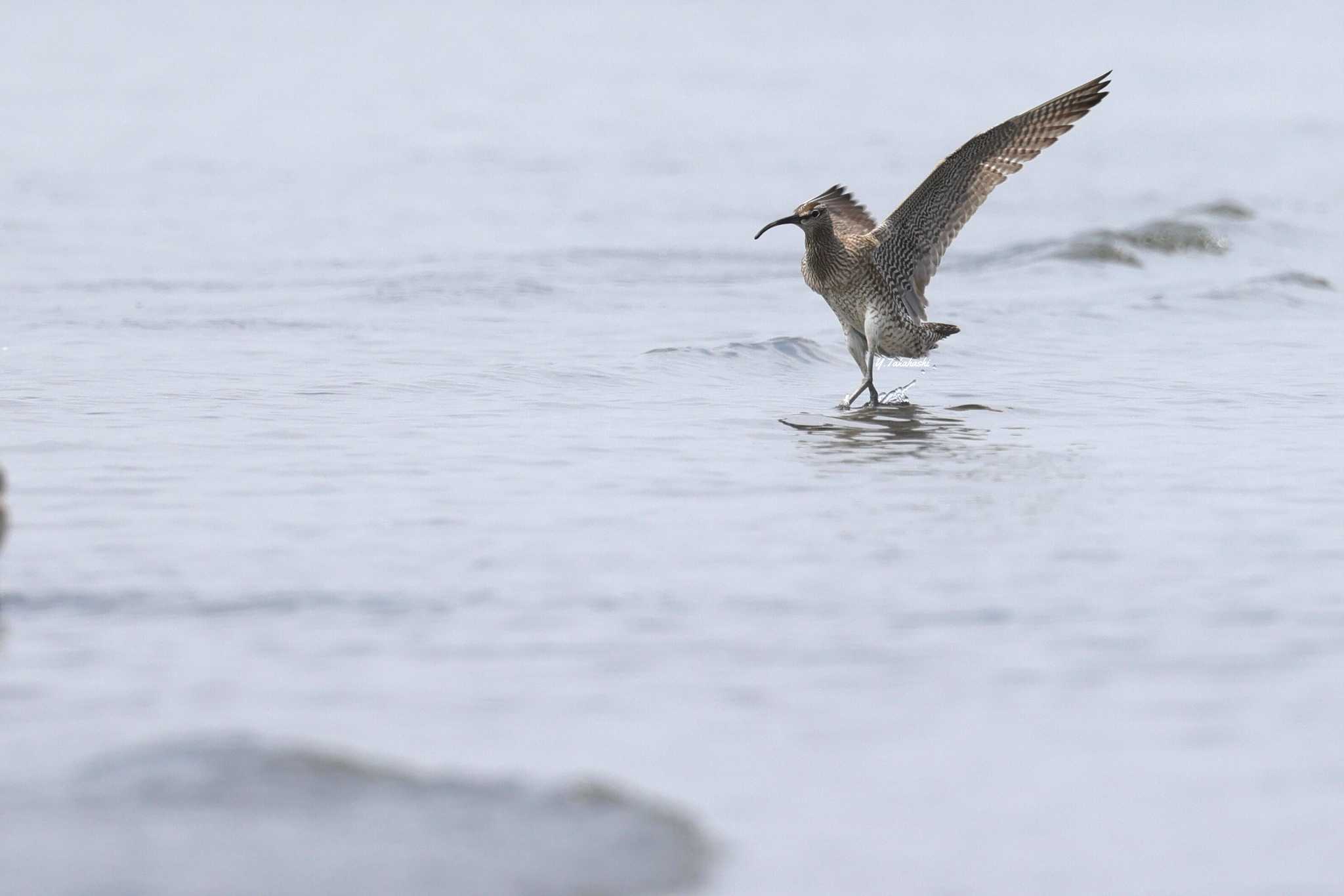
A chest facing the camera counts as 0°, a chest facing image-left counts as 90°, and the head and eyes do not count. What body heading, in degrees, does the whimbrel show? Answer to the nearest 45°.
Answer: approximately 45°

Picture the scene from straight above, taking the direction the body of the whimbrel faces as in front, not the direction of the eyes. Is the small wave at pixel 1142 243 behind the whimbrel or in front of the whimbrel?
behind

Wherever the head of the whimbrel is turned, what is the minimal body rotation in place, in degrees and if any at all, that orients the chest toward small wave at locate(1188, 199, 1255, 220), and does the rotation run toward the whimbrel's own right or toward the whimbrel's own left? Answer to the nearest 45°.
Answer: approximately 135° to the whimbrel's own right

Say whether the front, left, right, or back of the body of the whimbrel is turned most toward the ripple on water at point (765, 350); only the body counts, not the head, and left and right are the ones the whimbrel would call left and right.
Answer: right

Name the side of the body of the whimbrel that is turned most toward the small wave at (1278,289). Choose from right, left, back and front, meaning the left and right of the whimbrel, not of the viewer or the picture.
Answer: back

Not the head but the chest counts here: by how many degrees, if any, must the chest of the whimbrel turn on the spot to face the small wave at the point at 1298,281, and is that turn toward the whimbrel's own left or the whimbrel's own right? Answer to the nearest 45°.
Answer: approximately 180°
